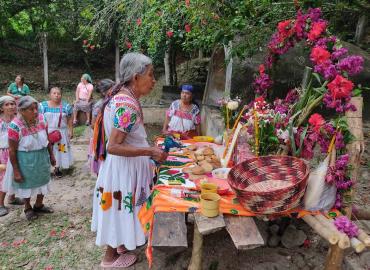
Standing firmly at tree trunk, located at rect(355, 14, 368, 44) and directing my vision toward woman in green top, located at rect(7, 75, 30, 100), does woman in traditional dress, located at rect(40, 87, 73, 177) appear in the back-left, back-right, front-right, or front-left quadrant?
front-left

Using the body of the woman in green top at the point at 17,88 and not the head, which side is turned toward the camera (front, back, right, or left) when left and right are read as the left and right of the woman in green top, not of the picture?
front

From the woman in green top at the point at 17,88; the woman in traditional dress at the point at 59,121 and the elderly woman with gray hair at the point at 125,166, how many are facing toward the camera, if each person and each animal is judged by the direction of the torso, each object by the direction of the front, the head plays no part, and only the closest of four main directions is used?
2

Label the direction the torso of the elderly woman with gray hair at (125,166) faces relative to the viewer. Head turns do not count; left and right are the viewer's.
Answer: facing to the right of the viewer

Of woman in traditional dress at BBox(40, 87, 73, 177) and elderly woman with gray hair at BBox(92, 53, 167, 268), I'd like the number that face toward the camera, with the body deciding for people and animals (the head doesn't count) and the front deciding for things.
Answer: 1

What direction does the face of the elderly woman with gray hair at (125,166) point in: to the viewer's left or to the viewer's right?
to the viewer's right

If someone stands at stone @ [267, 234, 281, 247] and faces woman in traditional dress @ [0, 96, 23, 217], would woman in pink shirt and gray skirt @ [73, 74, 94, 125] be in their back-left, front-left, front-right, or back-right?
front-right

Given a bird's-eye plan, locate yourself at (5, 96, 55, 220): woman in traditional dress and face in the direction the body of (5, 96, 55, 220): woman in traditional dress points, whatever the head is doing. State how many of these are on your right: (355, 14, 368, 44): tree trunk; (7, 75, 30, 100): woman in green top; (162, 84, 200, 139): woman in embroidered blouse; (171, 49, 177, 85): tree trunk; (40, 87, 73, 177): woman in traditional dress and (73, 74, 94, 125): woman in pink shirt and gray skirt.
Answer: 0

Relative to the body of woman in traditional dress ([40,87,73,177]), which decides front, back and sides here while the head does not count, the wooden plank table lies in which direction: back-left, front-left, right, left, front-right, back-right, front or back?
front

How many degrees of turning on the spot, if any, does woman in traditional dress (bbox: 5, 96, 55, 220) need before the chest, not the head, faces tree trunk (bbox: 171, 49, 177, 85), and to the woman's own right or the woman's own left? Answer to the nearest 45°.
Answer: approximately 90° to the woman's own left

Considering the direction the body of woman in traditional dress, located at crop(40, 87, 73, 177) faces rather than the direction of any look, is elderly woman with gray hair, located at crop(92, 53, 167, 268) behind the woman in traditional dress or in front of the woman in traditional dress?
in front

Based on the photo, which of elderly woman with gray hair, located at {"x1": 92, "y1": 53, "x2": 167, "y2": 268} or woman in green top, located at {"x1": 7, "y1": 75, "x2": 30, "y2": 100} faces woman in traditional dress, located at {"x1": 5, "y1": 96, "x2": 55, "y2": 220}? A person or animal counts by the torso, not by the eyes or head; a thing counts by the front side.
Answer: woman in green top, located at {"x1": 7, "y1": 75, "x2": 30, "y2": 100}

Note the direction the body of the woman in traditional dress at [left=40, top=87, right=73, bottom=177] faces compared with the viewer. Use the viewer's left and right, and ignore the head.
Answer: facing the viewer

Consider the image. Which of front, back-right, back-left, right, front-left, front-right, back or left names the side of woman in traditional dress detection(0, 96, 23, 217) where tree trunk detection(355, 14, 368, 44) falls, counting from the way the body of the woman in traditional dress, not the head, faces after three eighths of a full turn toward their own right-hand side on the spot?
back

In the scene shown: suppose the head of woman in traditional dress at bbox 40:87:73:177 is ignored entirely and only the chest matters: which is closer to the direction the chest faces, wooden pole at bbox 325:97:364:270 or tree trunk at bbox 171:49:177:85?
the wooden pole

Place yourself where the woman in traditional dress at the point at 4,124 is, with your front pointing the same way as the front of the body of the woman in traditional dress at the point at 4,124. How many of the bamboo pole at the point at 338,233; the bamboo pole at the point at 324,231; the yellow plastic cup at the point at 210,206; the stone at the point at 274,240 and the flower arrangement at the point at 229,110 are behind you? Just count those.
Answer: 0

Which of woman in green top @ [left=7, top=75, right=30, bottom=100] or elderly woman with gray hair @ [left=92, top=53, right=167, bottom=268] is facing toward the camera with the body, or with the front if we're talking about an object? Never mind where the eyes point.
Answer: the woman in green top

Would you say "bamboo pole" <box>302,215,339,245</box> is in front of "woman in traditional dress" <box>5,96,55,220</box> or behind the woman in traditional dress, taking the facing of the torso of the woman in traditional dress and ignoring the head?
in front

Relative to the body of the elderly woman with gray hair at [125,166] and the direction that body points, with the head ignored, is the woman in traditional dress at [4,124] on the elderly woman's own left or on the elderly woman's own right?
on the elderly woman's own left
